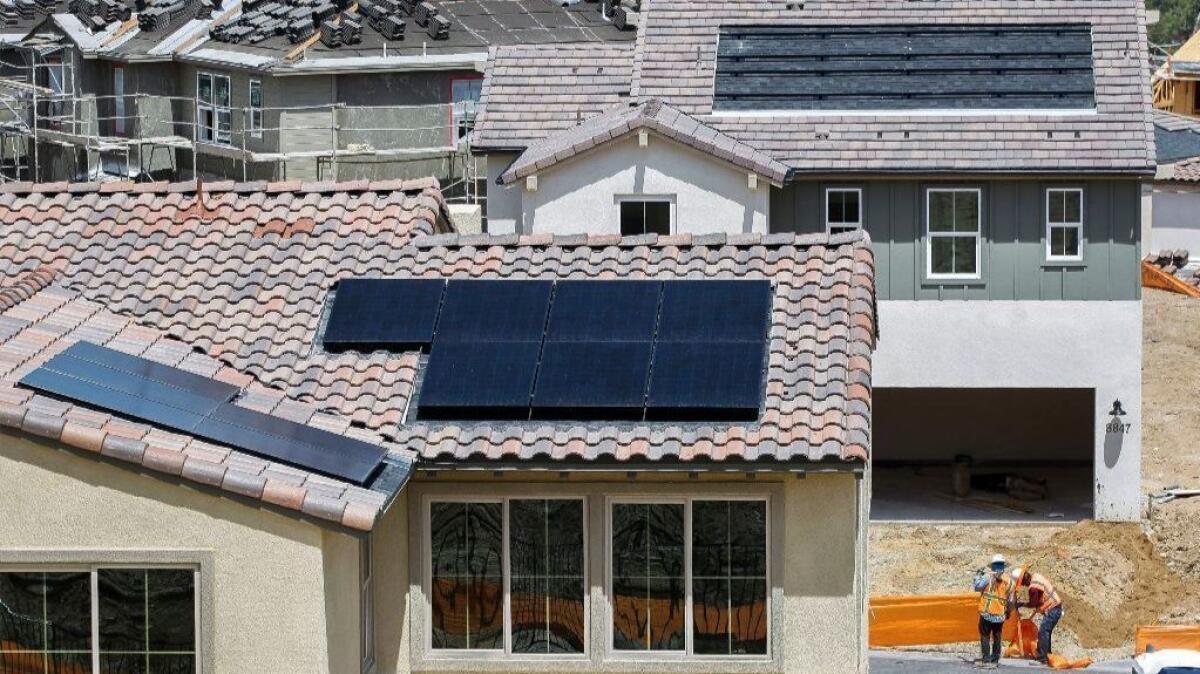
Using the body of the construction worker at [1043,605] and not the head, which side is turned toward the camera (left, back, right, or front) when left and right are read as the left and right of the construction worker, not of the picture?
left

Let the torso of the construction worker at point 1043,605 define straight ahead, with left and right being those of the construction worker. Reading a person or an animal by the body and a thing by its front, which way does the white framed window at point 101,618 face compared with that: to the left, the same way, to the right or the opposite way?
to the left

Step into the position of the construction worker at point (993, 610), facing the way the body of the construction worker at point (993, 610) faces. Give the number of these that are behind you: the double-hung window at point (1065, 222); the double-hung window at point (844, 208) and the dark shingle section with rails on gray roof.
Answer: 3

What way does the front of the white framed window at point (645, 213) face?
toward the camera

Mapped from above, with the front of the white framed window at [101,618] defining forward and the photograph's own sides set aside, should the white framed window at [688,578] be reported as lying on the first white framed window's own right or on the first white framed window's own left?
on the first white framed window's own left

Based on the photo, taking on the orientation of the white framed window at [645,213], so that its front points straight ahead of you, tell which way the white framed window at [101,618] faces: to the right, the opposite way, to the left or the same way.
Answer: the same way

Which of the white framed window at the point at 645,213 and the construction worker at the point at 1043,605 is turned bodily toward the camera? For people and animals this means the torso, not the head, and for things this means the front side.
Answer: the white framed window

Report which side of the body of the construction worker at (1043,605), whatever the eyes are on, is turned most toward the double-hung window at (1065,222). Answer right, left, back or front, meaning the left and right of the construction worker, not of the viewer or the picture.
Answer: right

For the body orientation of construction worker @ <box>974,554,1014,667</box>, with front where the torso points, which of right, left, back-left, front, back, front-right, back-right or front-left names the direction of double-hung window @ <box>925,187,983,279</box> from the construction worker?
back

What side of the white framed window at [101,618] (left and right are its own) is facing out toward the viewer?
front

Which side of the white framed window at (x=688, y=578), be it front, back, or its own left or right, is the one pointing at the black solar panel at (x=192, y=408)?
right

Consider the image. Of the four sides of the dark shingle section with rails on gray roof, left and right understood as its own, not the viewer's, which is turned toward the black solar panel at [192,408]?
front

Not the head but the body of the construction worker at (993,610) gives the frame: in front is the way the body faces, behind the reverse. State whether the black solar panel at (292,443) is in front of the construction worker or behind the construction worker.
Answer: in front

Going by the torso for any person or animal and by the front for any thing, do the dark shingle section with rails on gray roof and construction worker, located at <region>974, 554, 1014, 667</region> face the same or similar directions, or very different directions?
same or similar directions

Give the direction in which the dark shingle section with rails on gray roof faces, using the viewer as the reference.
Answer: facing the viewer
